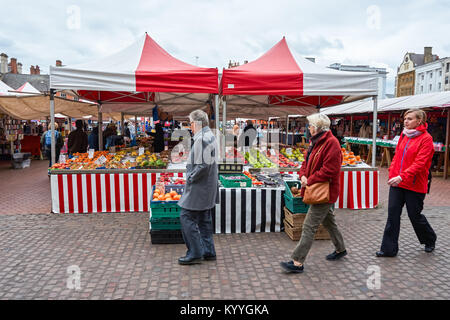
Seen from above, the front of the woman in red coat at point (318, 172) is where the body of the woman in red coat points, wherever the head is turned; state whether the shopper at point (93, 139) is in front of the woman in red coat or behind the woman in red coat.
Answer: in front

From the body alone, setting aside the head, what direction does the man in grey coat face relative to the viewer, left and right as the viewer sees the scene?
facing to the left of the viewer

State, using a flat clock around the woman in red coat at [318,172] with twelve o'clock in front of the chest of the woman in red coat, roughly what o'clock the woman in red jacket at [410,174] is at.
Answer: The woman in red jacket is roughly at 5 o'clock from the woman in red coat.

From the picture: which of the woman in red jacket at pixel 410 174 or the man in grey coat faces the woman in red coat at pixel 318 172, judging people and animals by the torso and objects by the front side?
the woman in red jacket

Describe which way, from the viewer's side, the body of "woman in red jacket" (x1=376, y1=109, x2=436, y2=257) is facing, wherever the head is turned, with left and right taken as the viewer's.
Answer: facing the viewer and to the left of the viewer

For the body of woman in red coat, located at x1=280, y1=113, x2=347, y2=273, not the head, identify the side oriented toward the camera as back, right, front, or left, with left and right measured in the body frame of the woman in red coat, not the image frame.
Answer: left

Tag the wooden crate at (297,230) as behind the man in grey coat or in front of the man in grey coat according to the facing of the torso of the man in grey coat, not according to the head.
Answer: behind

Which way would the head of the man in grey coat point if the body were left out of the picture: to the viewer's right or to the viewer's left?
to the viewer's left

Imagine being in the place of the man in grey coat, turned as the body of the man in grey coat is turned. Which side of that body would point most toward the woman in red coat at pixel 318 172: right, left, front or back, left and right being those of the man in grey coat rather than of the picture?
back

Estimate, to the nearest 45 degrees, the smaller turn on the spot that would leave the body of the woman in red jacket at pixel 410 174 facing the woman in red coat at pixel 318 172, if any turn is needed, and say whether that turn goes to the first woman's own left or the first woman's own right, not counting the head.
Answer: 0° — they already face them
